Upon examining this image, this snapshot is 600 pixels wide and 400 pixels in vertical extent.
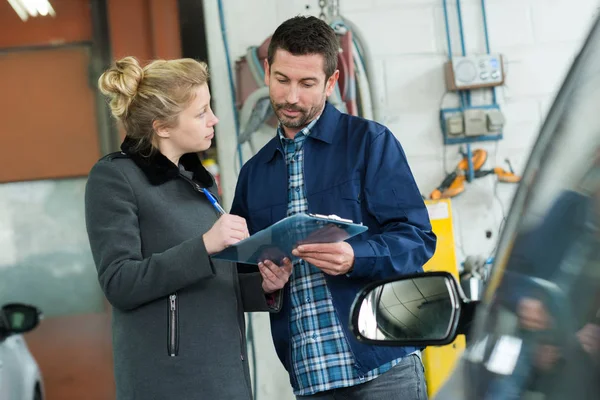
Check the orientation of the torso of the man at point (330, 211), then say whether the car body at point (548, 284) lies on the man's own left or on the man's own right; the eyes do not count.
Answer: on the man's own left

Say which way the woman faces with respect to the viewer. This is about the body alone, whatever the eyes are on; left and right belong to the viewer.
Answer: facing to the right of the viewer

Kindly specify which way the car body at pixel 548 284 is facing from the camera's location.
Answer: facing away from the viewer and to the left of the viewer

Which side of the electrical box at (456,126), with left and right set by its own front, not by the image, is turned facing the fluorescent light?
right

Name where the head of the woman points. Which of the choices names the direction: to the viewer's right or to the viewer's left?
to the viewer's right
